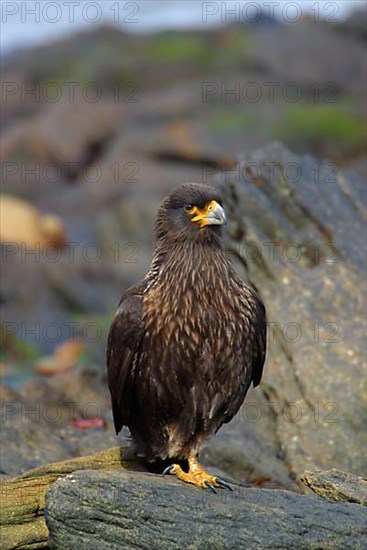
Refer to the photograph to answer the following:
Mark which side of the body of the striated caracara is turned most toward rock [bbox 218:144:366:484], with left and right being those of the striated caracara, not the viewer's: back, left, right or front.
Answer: left

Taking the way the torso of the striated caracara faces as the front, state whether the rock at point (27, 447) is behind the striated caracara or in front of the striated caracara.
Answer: behind

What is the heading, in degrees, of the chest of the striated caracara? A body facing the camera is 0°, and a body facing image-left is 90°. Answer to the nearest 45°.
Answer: approximately 315°
